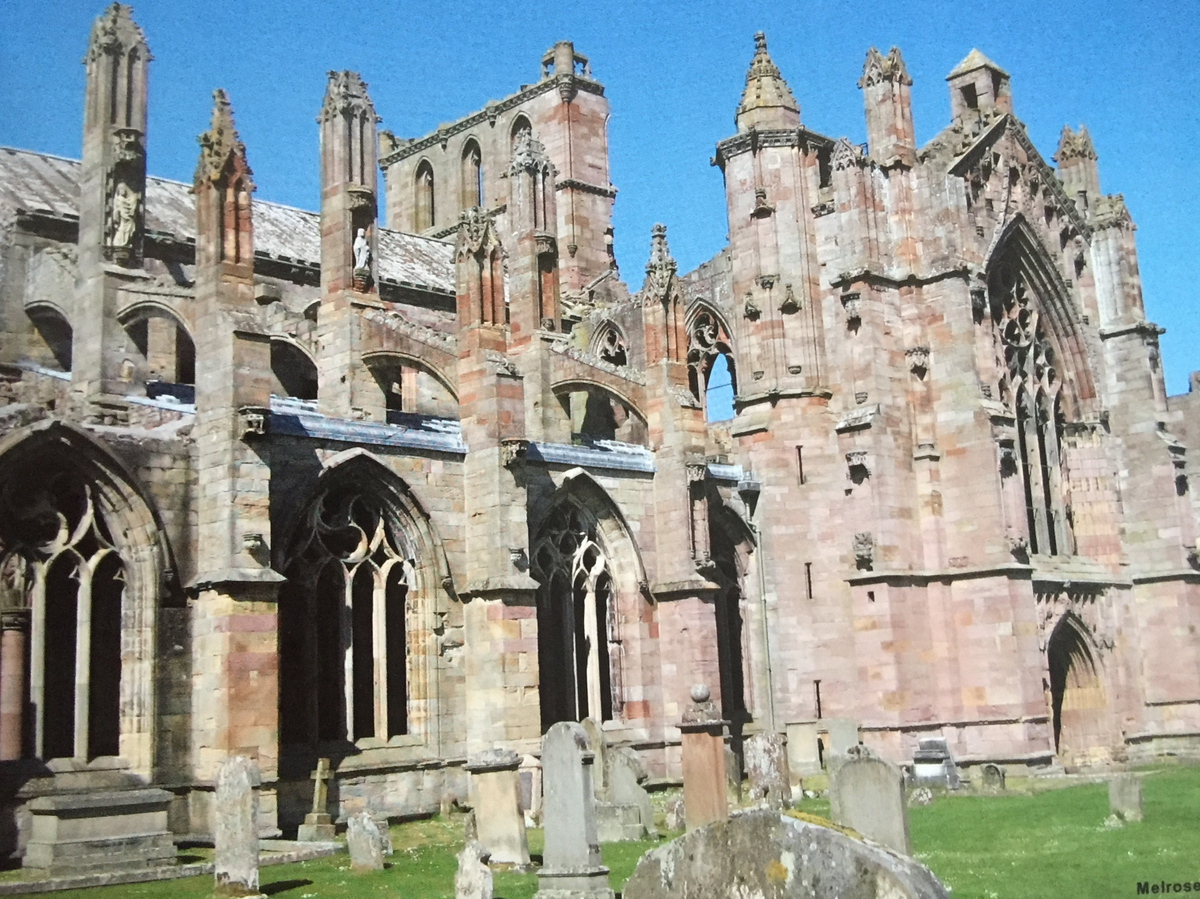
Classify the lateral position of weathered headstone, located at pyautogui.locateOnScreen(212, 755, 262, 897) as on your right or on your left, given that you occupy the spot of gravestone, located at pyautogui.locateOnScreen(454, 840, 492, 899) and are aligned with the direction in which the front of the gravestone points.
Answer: on your right

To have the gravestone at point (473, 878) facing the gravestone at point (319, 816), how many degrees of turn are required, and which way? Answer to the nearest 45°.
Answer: approximately 135° to its right

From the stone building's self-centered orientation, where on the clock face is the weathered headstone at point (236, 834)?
The weathered headstone is roughly at 2 o'clock from the stone building.

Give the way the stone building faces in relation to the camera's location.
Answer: facing the viewer and to the right of the viewer

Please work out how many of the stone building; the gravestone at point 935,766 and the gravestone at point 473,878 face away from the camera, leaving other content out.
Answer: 0

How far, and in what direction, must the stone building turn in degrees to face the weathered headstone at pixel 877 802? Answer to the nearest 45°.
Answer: approximately 45° to its right

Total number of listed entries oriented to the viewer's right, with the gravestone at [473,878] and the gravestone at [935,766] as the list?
0

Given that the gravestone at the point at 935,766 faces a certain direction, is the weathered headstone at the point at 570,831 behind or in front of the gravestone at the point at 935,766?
in front

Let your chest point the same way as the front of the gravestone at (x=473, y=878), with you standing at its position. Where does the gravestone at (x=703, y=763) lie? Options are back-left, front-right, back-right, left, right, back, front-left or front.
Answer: back

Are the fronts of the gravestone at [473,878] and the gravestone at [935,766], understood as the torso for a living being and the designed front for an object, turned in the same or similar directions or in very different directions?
same or similar directions

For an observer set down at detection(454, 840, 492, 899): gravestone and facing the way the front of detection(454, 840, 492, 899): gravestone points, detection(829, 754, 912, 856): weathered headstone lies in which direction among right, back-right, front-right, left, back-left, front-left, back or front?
back-left

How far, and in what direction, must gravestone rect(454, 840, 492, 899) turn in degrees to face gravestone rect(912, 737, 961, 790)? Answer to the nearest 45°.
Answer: approximately 180°

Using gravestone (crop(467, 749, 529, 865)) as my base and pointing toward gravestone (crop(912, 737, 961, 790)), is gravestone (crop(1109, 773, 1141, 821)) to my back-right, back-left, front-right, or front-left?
front-right

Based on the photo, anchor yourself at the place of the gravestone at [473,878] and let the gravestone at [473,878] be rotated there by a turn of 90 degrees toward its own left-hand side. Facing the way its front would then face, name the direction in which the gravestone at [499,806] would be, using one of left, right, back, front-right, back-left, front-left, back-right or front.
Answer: back-left

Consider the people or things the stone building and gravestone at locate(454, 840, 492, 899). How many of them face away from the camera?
0

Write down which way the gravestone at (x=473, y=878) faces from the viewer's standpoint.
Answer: facing the viewer and to the left of the viewer
